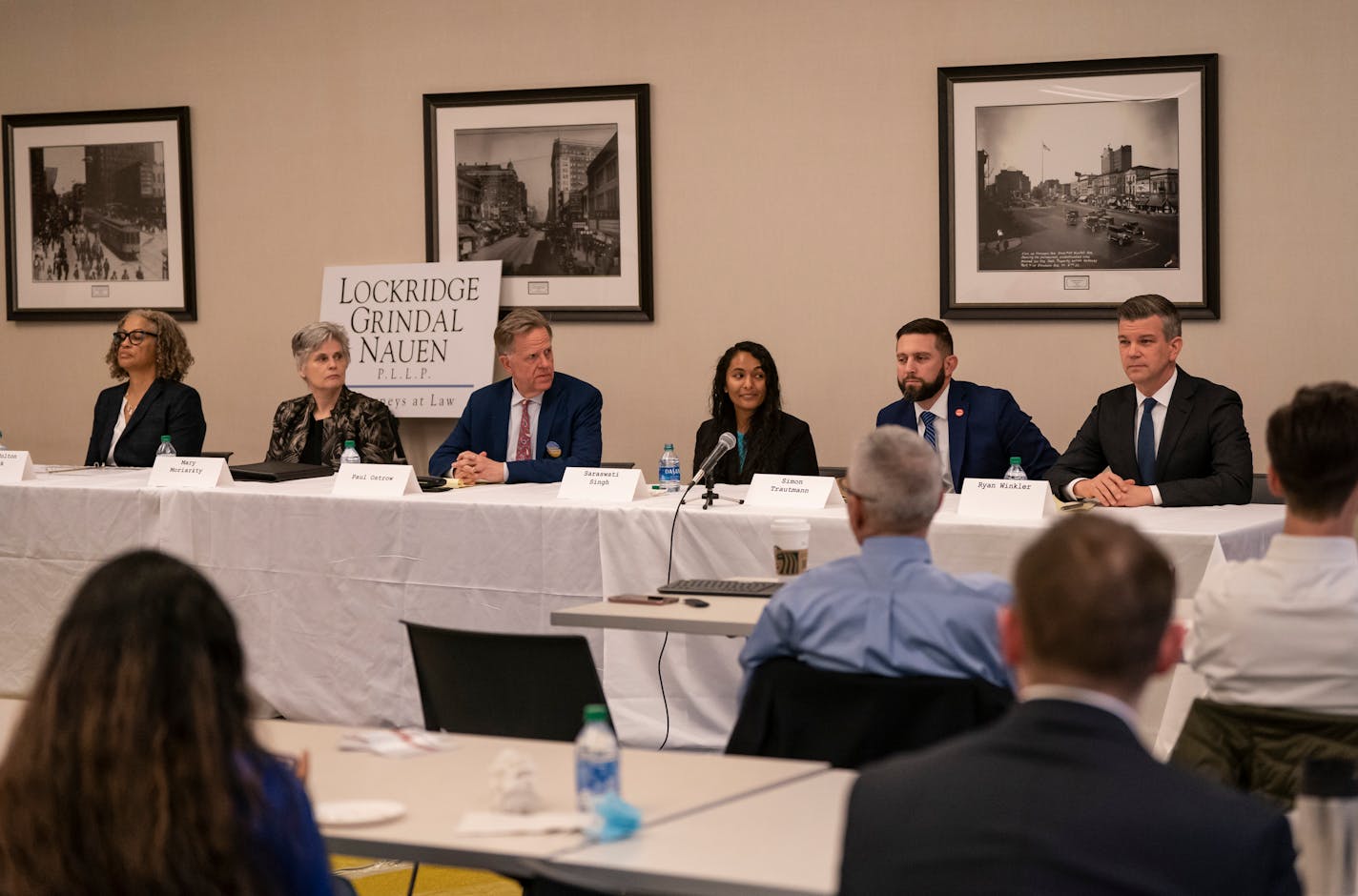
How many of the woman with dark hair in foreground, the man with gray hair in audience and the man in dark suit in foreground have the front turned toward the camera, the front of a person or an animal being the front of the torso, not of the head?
0

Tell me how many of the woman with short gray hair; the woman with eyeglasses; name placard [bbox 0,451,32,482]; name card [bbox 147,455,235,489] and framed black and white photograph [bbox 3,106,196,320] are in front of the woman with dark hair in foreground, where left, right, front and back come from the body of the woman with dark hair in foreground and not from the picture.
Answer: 5

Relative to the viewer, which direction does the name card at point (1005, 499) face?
toward the camera

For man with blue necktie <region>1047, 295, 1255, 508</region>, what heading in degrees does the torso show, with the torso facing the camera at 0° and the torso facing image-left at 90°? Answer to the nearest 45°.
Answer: approximately 45°

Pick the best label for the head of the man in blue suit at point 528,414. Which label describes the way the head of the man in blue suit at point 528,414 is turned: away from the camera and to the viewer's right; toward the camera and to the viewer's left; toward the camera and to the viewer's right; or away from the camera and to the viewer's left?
toward the camera and to the viewer's right

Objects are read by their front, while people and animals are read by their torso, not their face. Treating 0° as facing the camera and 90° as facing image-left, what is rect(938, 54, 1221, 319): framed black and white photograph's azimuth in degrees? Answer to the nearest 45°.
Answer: approximately 0°

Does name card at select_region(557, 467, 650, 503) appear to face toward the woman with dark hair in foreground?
yes

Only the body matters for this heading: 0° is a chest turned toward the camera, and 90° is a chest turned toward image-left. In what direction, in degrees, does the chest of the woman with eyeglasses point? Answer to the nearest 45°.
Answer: approximately 45°

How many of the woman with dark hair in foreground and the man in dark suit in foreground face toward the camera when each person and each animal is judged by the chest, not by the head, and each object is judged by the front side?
0

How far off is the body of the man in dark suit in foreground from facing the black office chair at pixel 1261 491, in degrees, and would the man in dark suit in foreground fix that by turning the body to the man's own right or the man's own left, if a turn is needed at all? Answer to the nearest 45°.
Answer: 0° — they already face it

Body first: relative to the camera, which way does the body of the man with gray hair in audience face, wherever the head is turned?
away from the camera

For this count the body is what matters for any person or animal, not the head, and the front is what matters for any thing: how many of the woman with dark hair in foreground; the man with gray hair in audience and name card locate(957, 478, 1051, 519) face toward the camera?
1

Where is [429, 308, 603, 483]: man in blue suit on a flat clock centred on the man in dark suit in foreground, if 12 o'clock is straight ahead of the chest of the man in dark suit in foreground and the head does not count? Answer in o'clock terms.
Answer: The man in blue suit is roughly at 11 o'clock from the man in dark suit in foreground.

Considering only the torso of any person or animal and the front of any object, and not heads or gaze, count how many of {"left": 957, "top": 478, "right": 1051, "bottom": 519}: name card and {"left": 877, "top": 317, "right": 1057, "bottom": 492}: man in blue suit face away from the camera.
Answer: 0

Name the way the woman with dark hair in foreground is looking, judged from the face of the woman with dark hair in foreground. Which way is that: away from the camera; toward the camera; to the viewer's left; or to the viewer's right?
away from the camera

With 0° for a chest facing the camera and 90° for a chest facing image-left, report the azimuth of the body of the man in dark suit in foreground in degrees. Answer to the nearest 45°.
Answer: approximately 180°

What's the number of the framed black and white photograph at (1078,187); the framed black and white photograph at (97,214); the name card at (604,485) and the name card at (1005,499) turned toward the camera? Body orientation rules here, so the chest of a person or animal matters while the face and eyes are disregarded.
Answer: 4
